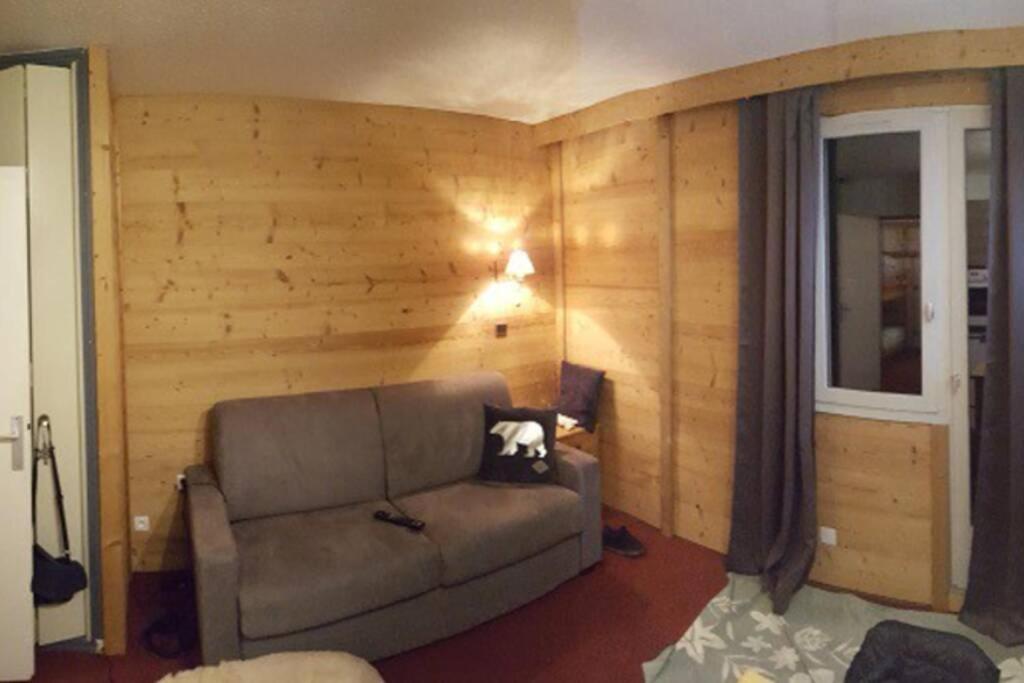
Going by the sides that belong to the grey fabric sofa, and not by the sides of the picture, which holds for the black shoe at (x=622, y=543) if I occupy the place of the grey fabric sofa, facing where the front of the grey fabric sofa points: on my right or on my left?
on my left

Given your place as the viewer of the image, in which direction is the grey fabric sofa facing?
facing the viewer and to the right of the viewer

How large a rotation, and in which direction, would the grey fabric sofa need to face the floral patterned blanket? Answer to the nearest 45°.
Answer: approximately 45° to its left

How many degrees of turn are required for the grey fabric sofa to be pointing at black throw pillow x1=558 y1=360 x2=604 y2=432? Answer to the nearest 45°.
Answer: approximately 90° to its left

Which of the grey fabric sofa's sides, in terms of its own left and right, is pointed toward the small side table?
left

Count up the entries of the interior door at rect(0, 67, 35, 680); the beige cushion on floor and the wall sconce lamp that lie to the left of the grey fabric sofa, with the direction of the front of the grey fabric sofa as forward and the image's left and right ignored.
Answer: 1

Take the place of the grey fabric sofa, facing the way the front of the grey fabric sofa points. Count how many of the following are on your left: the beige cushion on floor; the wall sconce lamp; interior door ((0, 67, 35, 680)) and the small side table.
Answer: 2

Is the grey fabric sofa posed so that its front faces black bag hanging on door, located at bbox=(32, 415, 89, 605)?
no

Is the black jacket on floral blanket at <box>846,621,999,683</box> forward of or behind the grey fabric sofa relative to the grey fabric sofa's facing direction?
forward

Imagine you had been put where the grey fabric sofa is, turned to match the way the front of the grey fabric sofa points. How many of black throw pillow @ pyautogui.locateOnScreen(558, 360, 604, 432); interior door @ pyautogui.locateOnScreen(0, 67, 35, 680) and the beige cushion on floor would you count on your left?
1

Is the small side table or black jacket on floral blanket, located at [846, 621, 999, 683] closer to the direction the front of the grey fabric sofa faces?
the black jacket on floral blanket

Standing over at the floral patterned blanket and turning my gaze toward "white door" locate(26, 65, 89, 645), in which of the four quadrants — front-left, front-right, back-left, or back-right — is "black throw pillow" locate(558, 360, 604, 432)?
front-right

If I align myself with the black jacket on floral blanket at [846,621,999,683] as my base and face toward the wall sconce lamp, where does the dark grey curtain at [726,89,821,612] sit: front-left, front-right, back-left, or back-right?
front-right

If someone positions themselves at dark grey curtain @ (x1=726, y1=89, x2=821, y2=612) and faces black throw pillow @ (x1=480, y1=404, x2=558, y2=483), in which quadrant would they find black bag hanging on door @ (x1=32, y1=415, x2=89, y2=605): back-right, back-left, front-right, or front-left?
front-left

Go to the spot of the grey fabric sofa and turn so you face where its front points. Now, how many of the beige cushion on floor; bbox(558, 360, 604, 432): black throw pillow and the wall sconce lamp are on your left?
2

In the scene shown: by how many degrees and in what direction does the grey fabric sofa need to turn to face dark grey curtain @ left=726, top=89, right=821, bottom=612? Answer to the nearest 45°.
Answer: approximately 45° to its left

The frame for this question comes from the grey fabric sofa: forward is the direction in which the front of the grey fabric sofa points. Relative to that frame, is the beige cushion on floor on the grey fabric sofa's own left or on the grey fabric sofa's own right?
on the grey fabric sofa's own right

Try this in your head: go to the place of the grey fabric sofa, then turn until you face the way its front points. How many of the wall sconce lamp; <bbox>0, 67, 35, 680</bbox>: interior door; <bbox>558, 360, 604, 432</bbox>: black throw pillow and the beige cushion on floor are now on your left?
2
